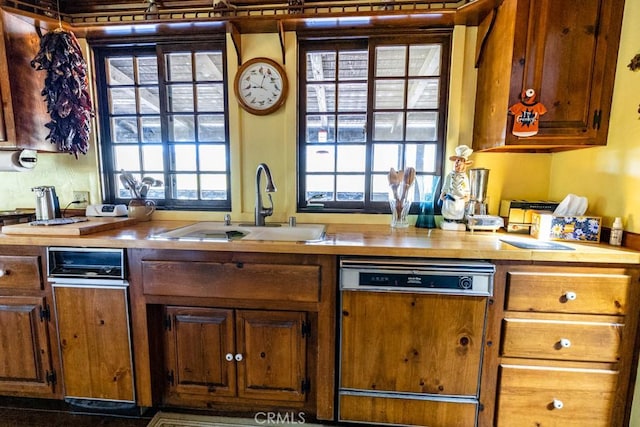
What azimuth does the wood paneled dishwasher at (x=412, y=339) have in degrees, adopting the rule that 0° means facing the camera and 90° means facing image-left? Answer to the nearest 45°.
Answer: approximately 0°

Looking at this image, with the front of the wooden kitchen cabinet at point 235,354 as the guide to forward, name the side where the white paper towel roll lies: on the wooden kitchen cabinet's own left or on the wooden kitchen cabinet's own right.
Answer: on the wooden kitchen cabinet's own right

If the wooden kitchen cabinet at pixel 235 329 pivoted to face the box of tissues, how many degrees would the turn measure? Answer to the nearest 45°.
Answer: approximately 90° to its left
